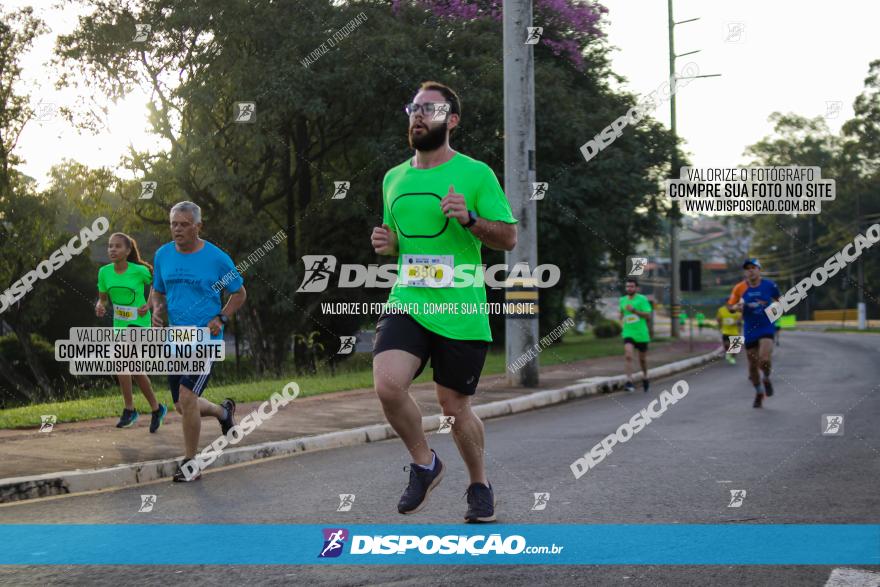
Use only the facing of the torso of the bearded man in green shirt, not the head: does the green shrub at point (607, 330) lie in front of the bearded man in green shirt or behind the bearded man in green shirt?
behind

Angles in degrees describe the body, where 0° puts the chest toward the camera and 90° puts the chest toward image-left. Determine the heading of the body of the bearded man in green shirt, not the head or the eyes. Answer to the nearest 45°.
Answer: approximately 45°

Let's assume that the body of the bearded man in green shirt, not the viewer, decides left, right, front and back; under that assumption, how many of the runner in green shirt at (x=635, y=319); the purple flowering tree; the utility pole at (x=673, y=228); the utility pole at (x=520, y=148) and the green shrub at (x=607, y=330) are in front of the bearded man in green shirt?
0

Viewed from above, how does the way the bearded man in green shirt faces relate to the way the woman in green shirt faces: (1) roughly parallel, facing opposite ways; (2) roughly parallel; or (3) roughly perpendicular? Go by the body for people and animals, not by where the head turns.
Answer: roughly parallel

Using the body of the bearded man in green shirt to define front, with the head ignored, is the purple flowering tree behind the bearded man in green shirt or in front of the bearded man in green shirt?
behind

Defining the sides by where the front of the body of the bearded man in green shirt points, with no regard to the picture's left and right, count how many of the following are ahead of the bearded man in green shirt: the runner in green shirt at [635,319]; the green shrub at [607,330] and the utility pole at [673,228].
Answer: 0

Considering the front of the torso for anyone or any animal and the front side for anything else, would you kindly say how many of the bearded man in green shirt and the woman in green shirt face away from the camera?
0

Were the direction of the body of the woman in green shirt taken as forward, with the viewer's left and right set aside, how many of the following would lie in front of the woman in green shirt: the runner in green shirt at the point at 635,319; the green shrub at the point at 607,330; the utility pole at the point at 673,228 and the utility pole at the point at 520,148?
0

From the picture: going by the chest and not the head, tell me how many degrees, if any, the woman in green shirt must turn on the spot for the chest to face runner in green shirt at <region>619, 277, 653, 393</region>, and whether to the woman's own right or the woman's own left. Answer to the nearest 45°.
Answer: approximately 180°

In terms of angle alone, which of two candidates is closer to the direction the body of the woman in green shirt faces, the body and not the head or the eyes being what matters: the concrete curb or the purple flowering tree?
the concrete curb

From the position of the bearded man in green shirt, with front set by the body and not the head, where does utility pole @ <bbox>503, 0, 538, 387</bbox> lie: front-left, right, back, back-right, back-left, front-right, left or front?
back-right

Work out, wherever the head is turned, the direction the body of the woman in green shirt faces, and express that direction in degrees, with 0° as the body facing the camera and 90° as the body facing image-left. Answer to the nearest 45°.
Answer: approximately 45°

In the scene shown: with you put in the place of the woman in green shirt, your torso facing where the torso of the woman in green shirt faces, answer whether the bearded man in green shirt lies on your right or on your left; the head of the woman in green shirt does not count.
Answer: on your left

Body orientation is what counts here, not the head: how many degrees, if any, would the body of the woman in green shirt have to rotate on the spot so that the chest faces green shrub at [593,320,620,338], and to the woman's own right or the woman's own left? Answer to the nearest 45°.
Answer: approximately 180°
